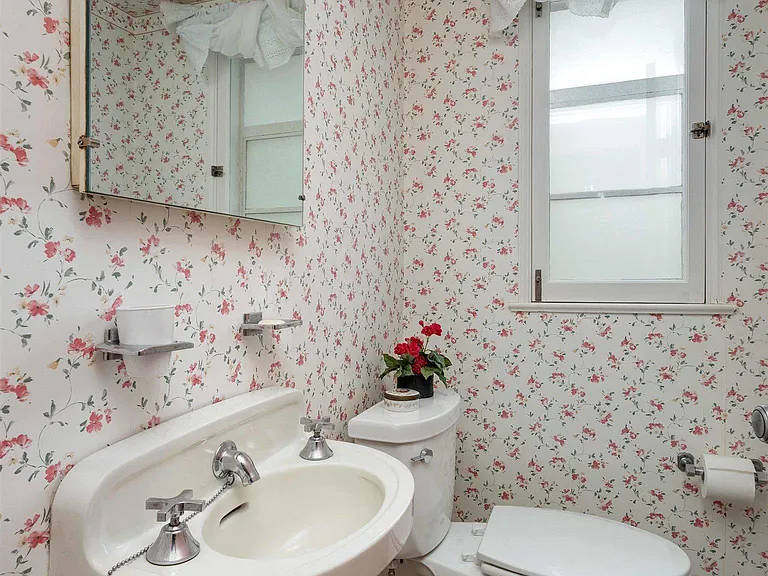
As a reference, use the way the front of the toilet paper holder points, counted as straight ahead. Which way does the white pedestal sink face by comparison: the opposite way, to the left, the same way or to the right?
to the left

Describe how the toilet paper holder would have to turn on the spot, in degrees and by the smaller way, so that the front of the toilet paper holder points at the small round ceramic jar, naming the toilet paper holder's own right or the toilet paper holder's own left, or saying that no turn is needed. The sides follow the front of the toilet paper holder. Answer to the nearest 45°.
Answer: approximately 45° to the toilet paper holder's own right

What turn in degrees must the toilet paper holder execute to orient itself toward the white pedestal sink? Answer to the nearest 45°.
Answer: approximately 45° to its right

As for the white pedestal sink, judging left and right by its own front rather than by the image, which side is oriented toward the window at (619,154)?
left

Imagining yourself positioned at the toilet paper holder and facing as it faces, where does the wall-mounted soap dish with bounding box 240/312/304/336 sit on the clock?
The wall-mounted soap dish is roughly at 1 o'clock from the toilet paper holder.

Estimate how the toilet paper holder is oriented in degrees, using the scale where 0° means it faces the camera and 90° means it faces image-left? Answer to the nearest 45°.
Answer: approximately 0°

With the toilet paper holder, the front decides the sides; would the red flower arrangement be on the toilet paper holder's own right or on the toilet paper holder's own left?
on the toilet paper holder's own right

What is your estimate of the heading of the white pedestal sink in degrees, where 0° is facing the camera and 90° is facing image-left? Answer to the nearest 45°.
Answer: approximately 315°
